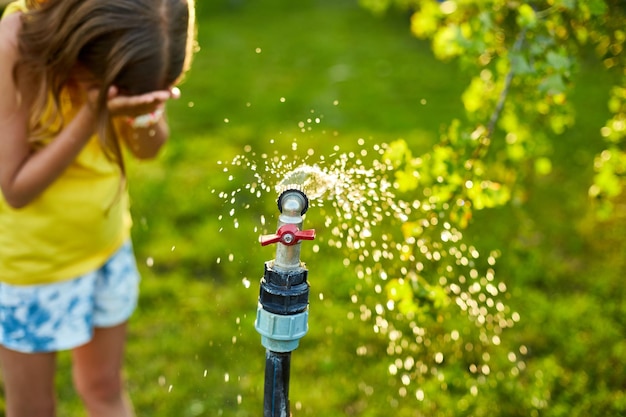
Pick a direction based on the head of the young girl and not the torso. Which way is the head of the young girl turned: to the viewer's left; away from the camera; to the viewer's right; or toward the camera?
to the viewer's right

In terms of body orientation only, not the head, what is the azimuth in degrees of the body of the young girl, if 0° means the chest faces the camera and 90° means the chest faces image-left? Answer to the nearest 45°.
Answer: approximately 315°

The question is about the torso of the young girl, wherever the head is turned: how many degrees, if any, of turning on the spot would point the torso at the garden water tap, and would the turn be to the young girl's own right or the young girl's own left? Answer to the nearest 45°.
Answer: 0° — they already face it
